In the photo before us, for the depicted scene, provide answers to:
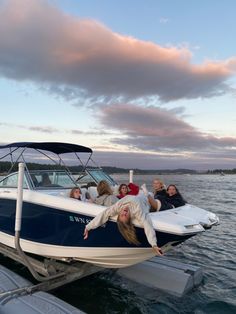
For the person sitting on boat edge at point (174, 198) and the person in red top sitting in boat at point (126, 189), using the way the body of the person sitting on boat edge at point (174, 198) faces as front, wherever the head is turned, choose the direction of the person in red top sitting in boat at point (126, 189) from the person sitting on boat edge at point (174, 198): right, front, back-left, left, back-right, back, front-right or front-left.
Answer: front-right

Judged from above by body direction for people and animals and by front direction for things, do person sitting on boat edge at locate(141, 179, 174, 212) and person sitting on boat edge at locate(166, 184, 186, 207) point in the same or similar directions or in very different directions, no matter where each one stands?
same or similar directions

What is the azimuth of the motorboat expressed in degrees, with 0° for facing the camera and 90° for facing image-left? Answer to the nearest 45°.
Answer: approximately 315°

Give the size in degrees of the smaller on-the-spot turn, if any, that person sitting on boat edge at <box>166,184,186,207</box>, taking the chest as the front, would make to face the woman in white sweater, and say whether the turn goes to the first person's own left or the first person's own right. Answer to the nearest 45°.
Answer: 0° — they already face them

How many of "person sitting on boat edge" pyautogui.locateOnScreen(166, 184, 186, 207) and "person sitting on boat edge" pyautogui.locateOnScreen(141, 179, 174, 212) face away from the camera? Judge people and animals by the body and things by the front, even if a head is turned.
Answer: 0

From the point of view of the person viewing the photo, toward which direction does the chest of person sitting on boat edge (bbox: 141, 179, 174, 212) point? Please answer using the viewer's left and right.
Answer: facing the viewer and to the left of the viewer

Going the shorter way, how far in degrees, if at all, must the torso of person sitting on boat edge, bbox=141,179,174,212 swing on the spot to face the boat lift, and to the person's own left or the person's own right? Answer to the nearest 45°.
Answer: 0° — they already face it

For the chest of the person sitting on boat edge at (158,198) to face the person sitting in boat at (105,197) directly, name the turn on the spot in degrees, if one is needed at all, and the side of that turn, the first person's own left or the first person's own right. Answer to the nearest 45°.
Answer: approximately 45° to the first person's own right
